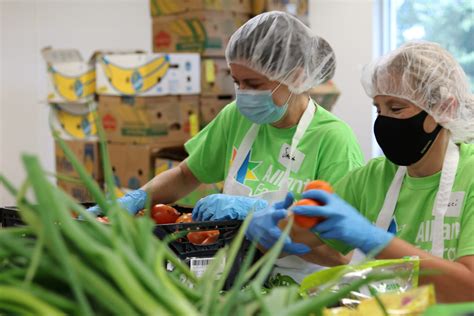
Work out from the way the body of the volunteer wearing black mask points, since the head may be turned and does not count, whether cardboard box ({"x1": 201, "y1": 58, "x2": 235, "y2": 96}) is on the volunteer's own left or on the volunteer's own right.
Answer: on the volunteer's own right

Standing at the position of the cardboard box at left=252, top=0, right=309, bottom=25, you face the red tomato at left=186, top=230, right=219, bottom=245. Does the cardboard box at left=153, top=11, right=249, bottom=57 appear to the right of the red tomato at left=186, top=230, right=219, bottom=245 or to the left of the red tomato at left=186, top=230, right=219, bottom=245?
right

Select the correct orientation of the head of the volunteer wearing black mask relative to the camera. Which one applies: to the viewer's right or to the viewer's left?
to the viewer's left

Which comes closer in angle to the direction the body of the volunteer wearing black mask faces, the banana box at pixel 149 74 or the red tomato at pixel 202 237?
the red tomato

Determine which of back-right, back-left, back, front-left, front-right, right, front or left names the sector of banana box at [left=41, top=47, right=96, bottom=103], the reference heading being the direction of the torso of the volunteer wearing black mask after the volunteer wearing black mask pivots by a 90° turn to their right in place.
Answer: front

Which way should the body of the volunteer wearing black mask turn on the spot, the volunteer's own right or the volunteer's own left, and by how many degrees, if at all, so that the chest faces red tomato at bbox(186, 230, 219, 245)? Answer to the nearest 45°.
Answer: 0° — they already face it

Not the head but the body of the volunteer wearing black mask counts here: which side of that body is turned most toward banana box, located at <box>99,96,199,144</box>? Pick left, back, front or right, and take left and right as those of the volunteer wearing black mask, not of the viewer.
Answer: right

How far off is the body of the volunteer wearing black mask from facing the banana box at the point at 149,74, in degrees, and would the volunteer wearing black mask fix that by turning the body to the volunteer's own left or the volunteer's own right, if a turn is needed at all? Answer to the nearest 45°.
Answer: approximately 90° to the volunteer's own right

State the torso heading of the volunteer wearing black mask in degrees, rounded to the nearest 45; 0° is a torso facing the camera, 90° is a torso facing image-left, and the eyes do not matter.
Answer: approximately 45°

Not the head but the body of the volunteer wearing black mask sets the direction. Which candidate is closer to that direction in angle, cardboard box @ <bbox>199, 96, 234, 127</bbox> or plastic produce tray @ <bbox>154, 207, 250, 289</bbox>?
the plastic produce tray

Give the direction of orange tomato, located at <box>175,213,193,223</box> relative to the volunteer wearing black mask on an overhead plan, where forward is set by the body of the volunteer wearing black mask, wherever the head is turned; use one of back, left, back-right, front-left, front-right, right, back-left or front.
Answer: front-right
